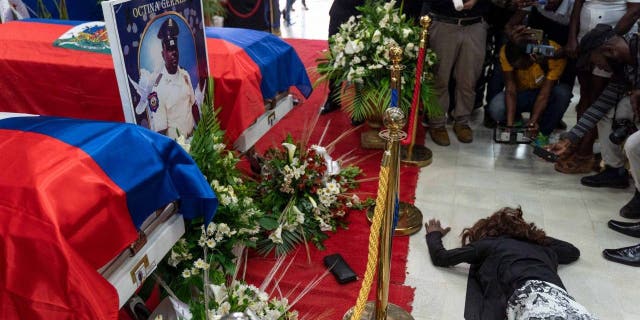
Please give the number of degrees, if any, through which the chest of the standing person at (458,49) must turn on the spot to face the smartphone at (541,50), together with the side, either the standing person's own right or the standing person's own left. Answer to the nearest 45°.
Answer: approximately 90° to the standing person's own left

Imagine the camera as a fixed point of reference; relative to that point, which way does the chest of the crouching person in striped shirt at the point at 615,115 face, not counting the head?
to the viewer's left

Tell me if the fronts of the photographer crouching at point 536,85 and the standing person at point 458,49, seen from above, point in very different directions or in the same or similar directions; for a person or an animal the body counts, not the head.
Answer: same or similar directions

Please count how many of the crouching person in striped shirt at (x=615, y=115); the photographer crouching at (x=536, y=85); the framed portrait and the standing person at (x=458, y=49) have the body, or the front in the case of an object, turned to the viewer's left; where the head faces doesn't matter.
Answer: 1

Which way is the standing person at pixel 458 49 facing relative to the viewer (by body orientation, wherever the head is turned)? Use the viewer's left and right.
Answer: facing the viewer

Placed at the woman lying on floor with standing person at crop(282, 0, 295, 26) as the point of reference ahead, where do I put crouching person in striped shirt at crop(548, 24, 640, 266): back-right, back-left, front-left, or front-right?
front-right

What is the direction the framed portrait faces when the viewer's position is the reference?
facing the viewer and to the right of the viewer

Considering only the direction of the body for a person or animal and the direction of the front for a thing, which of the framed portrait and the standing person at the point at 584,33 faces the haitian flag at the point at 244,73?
the standing person

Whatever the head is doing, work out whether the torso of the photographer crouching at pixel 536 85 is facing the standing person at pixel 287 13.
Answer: no

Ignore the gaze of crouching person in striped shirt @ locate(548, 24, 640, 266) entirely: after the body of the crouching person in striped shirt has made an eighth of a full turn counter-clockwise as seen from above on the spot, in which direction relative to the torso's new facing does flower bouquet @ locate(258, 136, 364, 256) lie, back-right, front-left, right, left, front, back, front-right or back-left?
front

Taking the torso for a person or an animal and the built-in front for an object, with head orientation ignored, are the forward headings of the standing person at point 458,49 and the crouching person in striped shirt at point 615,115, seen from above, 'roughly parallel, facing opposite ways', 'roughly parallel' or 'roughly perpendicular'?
roughly perpendicular

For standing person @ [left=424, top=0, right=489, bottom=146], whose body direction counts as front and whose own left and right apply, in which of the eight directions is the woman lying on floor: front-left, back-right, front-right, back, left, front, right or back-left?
front

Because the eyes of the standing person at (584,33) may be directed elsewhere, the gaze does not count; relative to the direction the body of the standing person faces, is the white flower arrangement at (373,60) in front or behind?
in front

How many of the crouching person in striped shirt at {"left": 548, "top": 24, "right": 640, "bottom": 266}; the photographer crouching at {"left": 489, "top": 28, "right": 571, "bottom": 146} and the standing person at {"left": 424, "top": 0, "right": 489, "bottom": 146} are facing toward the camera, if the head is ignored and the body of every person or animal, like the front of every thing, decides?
2

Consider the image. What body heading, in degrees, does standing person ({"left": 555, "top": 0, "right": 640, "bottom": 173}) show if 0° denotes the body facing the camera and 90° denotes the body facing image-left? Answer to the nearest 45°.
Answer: approximately 45°

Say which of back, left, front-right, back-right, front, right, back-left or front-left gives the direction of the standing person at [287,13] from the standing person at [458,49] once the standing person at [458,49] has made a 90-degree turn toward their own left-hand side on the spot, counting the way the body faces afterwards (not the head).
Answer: back-left
